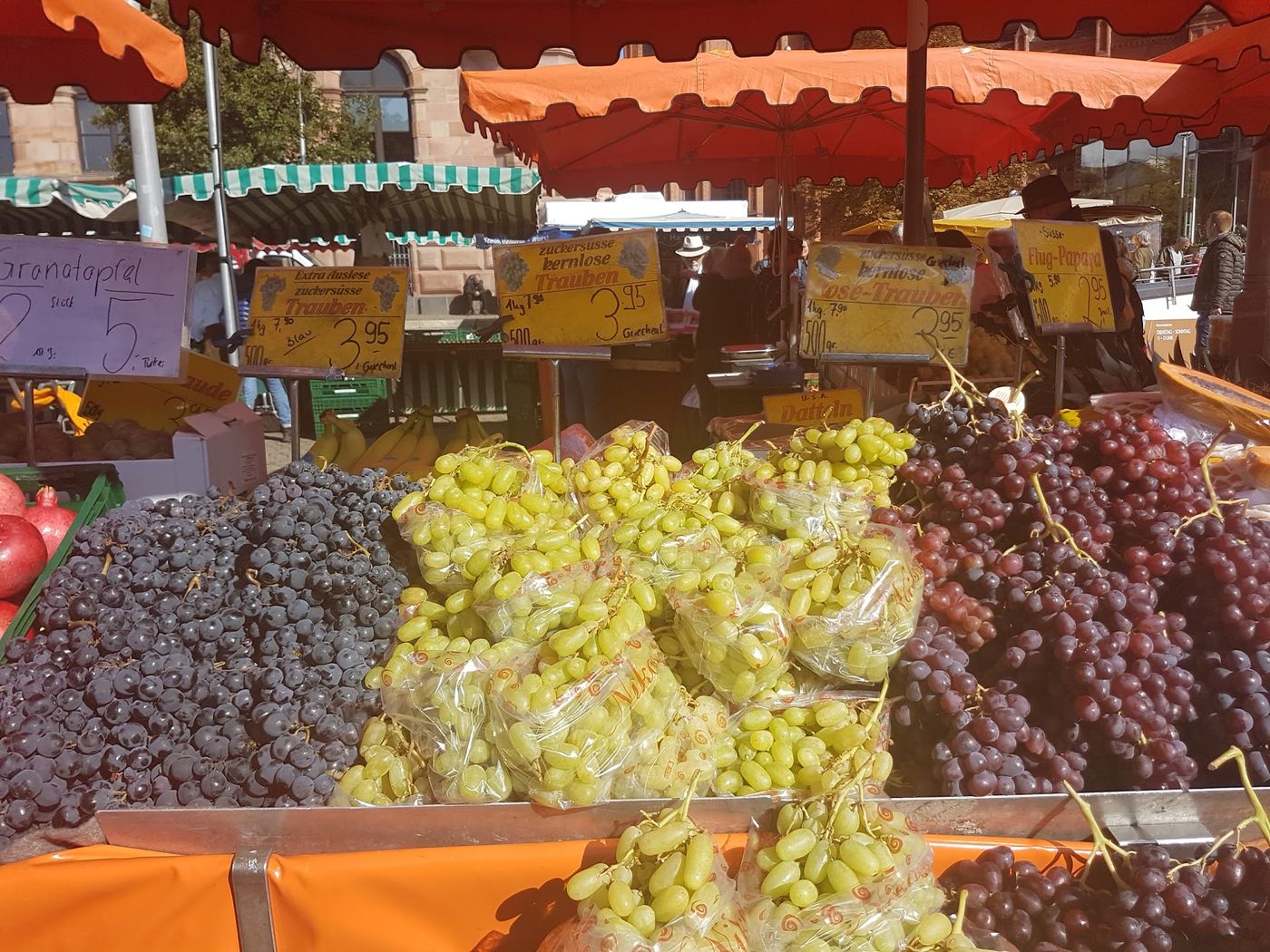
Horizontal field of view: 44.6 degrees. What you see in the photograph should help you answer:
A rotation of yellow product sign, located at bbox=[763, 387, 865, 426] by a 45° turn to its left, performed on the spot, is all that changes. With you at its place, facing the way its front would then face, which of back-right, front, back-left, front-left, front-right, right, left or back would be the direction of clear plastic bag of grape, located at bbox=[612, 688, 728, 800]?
front-right

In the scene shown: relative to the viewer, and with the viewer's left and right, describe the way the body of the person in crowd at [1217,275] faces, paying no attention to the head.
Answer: facing to the left of the viewer

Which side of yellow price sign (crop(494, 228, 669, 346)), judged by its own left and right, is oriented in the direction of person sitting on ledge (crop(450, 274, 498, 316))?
back

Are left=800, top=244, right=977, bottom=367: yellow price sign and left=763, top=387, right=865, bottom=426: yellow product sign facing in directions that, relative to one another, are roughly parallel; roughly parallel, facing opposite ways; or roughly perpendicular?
roughly parallel

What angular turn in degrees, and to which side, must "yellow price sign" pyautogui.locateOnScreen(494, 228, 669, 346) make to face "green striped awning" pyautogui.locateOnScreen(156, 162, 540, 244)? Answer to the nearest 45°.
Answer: approximately 180°

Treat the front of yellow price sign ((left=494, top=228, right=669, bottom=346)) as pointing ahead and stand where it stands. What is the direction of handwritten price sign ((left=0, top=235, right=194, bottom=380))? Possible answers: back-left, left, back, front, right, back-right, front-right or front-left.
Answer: right

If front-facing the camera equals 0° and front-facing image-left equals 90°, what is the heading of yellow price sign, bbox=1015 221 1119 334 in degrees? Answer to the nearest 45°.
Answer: approximately 0°

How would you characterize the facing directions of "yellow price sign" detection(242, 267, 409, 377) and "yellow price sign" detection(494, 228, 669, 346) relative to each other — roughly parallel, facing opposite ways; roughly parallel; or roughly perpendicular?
roughly parallel

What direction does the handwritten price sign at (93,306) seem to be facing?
toward the camera
